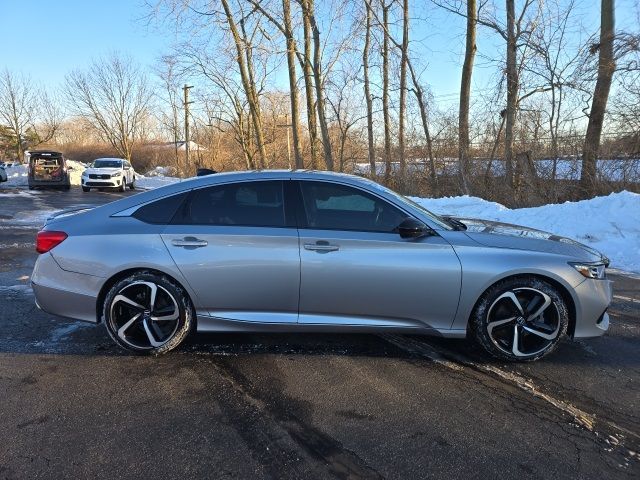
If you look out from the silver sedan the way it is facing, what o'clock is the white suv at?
The white suv is roughly at 8 o'clock from the silver sedan.

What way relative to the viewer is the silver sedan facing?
to the viewer's right

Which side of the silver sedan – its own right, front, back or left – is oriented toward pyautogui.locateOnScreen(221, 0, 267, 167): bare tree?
left
